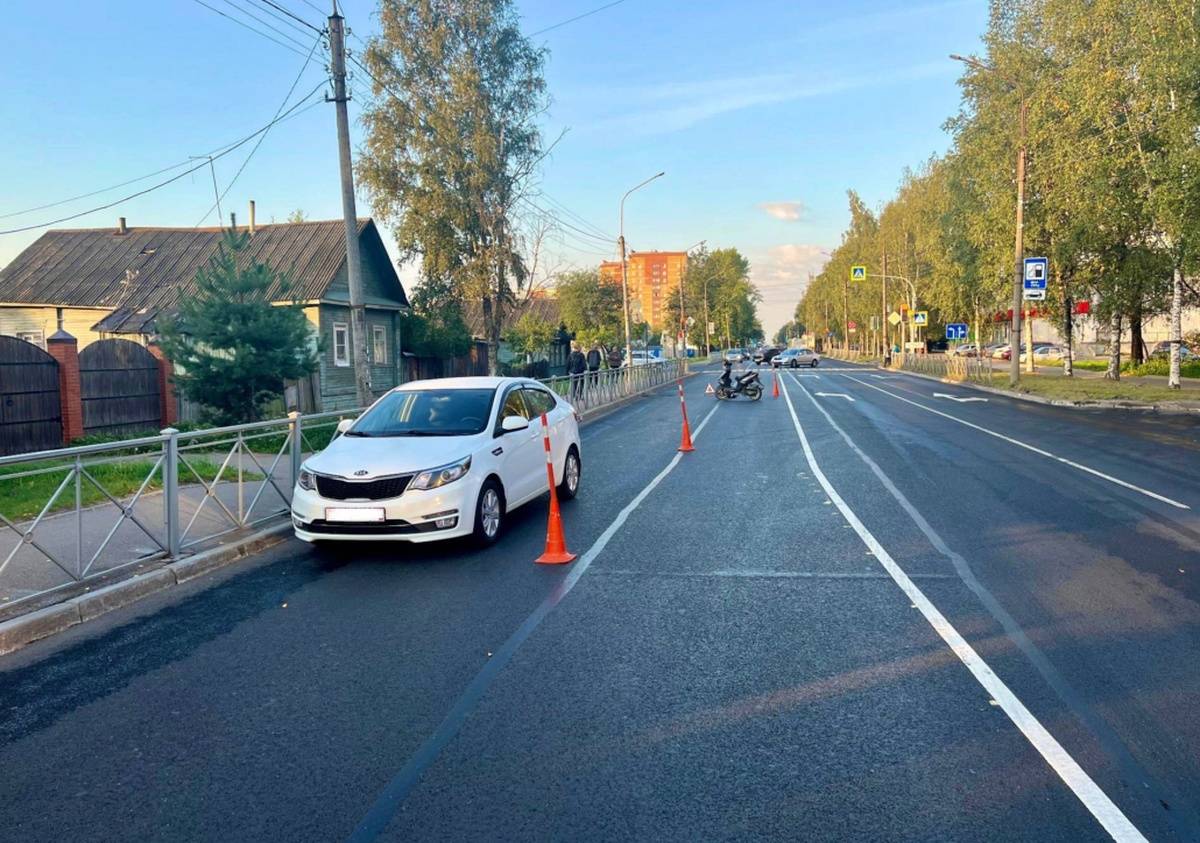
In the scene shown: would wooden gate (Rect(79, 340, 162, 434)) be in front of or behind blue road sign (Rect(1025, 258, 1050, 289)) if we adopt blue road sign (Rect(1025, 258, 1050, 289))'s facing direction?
in front

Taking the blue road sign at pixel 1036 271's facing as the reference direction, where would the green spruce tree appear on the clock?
The green spruce tree is roughly at 1 o'clock from the blue road sign.

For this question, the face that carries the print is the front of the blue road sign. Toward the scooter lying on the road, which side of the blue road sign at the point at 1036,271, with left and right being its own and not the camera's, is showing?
right

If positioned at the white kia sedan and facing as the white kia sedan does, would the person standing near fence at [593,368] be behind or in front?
behind

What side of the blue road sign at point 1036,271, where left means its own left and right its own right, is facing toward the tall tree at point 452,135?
right

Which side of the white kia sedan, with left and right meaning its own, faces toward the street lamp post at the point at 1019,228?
back

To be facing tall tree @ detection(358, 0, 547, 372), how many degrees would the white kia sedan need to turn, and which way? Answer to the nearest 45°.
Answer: approximately 135° to its right

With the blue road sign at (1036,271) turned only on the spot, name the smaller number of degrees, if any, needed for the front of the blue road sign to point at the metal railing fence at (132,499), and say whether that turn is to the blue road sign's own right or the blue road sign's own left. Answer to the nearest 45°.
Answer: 0° — it already faces it

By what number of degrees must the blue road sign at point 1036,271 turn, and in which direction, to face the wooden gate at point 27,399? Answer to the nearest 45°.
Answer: approximately 45° to its right

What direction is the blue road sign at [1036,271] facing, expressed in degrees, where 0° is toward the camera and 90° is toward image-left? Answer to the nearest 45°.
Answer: approximately 0°

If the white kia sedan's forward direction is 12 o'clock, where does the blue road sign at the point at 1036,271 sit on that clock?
The blue road sign is roughly at 6 o'clock from the white kia sedan.

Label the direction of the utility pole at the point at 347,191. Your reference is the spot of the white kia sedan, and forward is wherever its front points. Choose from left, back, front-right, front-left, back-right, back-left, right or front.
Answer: back-right
